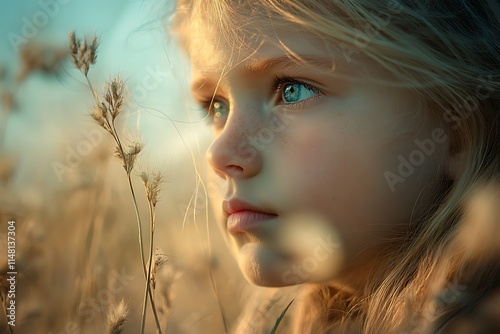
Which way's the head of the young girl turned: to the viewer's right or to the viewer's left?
to the viewer's left
